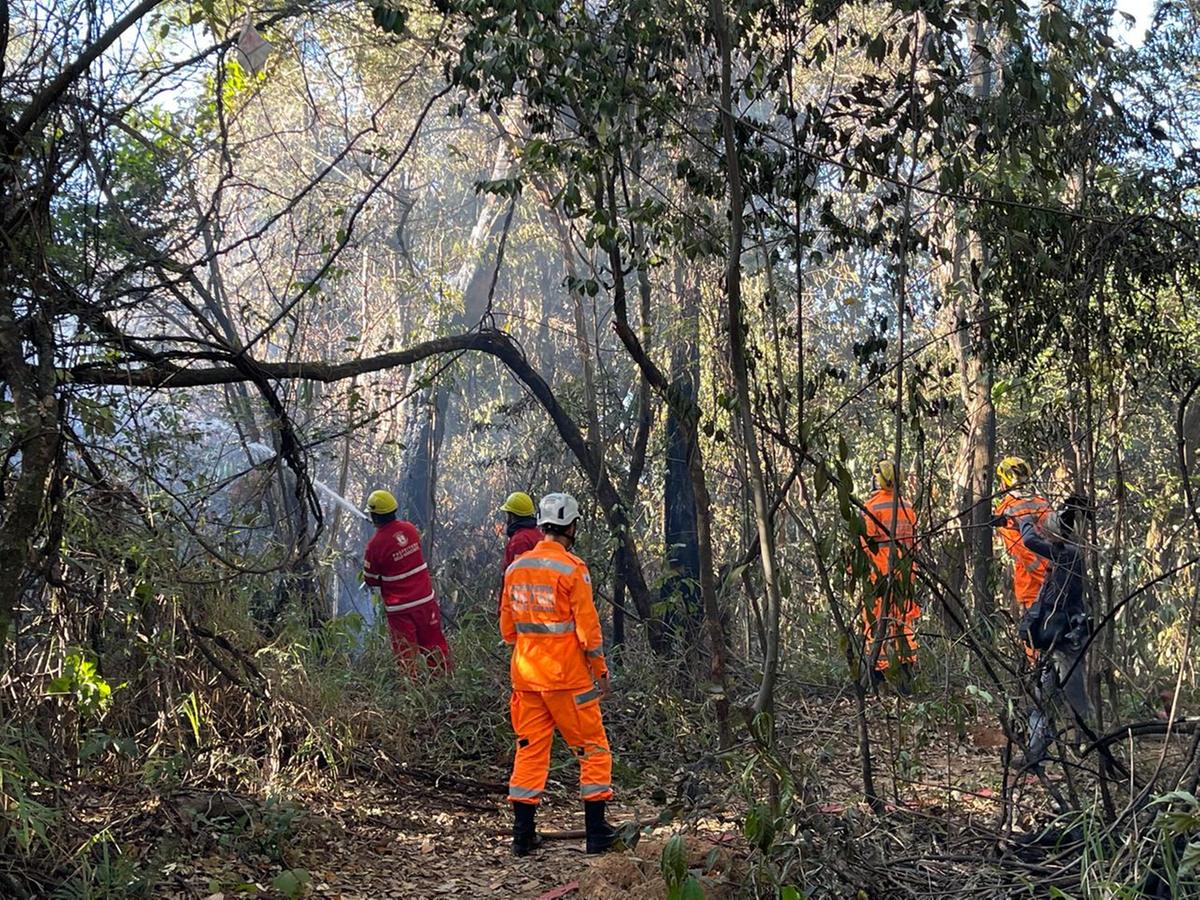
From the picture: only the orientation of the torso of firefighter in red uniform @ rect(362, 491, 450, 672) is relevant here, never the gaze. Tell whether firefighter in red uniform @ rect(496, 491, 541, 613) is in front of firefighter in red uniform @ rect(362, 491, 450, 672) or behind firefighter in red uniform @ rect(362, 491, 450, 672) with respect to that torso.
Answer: behind

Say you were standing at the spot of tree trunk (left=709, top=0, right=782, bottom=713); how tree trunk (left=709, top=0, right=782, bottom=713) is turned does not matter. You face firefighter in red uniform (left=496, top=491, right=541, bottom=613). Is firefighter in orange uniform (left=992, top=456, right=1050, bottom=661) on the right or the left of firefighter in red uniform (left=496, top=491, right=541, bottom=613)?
right

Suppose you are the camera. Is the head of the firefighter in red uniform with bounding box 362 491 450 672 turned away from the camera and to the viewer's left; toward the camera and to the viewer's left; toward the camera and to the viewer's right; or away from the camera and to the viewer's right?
away from the camera and to the viewer's left

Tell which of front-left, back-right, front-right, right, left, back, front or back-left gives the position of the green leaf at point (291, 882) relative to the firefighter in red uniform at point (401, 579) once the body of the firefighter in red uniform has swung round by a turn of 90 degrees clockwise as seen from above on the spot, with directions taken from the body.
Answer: back-right

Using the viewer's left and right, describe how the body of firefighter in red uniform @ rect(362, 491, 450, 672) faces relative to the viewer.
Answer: facing away from the viewer and to the left of the viewer

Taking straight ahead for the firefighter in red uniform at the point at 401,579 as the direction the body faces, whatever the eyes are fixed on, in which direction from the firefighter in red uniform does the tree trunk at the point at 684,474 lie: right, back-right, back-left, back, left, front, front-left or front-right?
back-right

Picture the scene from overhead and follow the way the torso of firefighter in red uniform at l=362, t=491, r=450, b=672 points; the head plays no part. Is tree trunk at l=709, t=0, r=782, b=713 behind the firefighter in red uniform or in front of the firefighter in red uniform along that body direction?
behind
